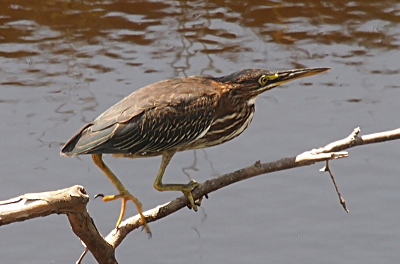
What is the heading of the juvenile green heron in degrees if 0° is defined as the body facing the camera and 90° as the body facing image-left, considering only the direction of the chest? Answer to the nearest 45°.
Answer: approximately 270°
